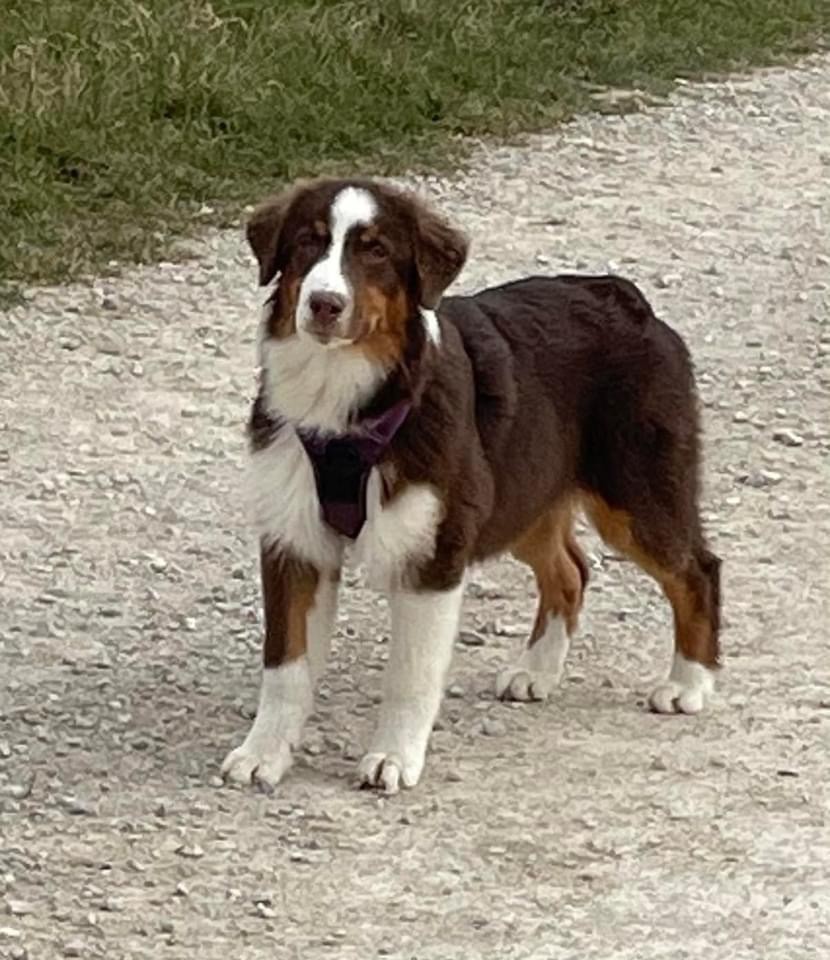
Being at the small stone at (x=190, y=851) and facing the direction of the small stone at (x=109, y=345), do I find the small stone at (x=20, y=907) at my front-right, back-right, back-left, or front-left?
back-left

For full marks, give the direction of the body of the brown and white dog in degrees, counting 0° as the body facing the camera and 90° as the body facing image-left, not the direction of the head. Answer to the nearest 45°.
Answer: approximately 45°

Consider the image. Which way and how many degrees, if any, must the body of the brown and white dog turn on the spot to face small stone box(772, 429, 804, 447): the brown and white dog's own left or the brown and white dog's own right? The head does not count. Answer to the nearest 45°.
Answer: approximately 180°

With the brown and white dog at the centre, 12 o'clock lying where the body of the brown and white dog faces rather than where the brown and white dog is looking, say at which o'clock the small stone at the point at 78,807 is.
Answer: The small stone is roughly at 12 o'clock from the brown and white dog.

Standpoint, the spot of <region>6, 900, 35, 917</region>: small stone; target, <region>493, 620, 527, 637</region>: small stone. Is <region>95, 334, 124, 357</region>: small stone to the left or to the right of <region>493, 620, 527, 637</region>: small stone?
left

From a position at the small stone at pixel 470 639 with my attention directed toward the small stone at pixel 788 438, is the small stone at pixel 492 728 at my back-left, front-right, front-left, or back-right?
back-right

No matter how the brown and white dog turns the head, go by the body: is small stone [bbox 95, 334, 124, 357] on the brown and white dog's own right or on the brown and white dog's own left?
on the brown and white dog's own right
